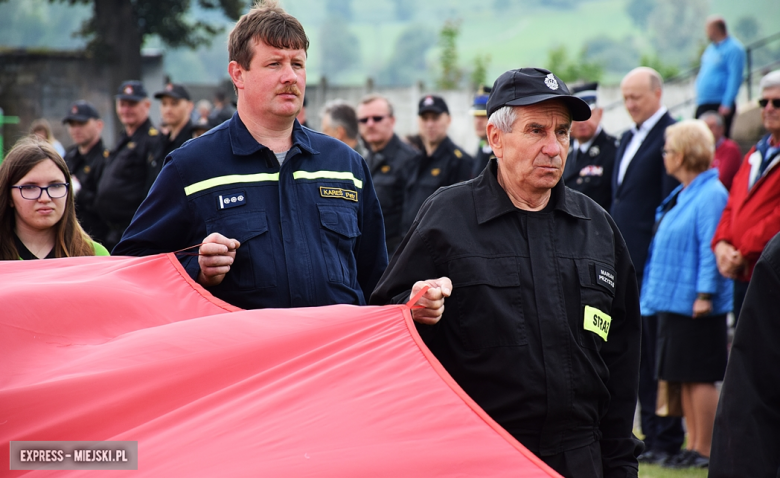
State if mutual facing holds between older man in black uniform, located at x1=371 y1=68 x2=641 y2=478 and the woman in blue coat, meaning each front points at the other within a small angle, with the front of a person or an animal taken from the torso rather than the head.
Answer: no

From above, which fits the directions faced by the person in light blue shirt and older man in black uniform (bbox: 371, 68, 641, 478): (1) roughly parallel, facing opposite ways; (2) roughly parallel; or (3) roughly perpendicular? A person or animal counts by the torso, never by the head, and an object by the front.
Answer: roughly perpendicular

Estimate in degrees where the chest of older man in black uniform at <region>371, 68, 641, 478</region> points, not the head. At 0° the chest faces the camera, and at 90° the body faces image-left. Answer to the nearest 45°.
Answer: approximately 315°

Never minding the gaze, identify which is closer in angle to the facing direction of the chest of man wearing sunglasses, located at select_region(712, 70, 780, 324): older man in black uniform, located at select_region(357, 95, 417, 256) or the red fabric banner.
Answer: the red fabric banner

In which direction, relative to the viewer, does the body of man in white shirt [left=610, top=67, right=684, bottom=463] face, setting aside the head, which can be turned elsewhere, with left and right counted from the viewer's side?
facing the viewer and to the left of the viewer

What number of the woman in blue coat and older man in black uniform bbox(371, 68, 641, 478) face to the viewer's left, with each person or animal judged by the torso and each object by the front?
1

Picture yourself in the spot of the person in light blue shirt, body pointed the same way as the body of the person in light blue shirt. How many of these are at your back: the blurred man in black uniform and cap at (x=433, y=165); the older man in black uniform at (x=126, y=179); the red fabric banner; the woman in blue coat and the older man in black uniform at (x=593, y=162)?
0

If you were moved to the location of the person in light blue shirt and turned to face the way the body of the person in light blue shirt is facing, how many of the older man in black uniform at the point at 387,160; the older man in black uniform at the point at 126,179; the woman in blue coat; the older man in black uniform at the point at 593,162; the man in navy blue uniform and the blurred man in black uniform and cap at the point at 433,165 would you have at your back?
0

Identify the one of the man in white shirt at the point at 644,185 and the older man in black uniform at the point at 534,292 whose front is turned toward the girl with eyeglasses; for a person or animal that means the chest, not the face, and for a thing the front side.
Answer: the man in white shirt

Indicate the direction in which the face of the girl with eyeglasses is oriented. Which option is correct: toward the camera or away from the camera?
toward the camera

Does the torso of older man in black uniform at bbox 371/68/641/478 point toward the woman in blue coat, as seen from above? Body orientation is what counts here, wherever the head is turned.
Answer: no

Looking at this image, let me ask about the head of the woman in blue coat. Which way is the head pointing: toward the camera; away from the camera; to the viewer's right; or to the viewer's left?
to the viewer's left

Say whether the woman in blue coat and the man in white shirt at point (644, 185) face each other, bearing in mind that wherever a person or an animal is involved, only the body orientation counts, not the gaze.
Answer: no

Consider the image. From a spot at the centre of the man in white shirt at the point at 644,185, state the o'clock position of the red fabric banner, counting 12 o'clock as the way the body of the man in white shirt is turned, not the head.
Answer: The red fabric banner is roughly at 11 o'clock from the man in white shirt.

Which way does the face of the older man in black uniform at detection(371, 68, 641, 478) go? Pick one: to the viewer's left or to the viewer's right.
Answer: to the viewer's right

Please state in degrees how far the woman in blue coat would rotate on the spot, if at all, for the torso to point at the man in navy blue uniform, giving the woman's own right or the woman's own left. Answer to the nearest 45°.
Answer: approximately 45° to the woman's own left

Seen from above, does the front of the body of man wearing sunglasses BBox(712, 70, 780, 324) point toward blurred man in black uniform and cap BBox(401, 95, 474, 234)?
no

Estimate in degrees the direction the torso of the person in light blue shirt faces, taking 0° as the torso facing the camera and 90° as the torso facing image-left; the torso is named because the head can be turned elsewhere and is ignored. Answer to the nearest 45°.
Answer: approximately 45°
